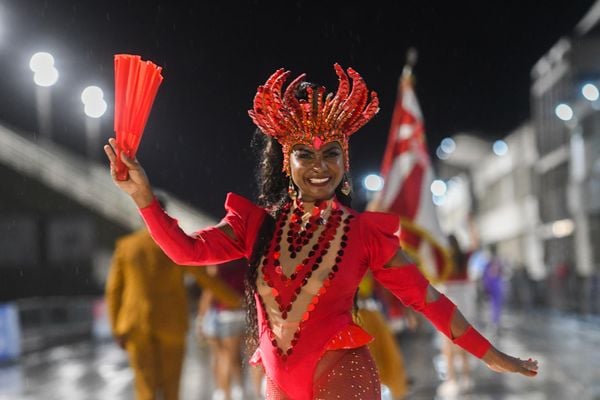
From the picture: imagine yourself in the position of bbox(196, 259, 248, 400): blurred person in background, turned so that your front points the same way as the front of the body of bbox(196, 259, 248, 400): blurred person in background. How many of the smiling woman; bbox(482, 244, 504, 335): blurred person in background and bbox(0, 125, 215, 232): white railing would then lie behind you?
1

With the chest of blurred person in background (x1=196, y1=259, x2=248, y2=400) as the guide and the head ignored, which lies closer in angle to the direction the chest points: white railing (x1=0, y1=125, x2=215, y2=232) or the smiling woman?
the white railing

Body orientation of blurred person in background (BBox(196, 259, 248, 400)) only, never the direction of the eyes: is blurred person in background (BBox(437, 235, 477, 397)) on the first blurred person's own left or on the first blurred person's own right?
on the first blurred person's own right

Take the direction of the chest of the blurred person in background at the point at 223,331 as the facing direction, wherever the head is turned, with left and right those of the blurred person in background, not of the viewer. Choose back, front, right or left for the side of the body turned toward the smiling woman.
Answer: back

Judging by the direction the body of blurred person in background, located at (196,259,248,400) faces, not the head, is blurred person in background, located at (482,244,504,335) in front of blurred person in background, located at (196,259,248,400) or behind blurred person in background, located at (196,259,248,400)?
in front

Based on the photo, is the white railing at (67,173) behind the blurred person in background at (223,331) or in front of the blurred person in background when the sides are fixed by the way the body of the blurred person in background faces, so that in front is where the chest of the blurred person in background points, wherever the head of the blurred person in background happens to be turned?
in front

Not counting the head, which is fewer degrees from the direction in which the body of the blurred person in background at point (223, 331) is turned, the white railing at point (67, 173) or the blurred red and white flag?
the white railing

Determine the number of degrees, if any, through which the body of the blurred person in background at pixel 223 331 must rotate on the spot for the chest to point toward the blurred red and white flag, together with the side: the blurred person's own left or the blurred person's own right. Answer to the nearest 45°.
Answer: approximately 90° to the blurred person's own right

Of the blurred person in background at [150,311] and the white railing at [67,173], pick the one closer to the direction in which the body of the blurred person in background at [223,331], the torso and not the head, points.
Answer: the white railing

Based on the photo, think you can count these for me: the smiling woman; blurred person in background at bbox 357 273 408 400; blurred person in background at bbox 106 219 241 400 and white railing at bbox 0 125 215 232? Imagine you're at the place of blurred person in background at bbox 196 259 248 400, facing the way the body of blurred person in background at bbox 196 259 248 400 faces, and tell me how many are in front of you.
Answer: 1

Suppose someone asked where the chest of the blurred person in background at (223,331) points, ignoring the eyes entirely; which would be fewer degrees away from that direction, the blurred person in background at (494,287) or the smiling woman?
the blurred person in background

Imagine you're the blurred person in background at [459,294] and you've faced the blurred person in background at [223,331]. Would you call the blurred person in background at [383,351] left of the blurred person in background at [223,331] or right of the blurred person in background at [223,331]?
left

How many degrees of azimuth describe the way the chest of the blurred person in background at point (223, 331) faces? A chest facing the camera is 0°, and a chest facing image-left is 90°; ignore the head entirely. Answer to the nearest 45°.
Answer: approximately 180°
